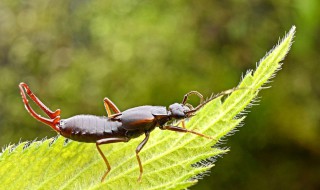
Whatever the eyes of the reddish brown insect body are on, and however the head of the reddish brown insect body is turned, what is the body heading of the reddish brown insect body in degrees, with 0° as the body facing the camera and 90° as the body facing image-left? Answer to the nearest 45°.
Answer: approximately 270°
